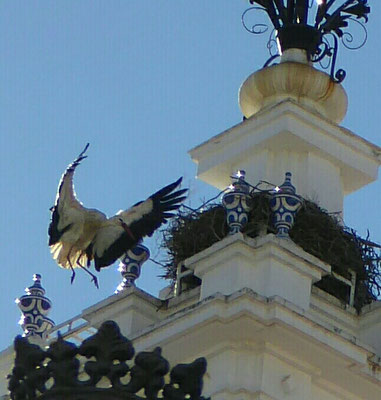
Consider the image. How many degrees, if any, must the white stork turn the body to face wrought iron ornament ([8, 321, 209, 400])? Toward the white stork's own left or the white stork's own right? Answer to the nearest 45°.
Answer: approximately 45° to the white stork's own right

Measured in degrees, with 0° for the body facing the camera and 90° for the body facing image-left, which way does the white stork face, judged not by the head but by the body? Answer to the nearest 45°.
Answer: approximately 315°
